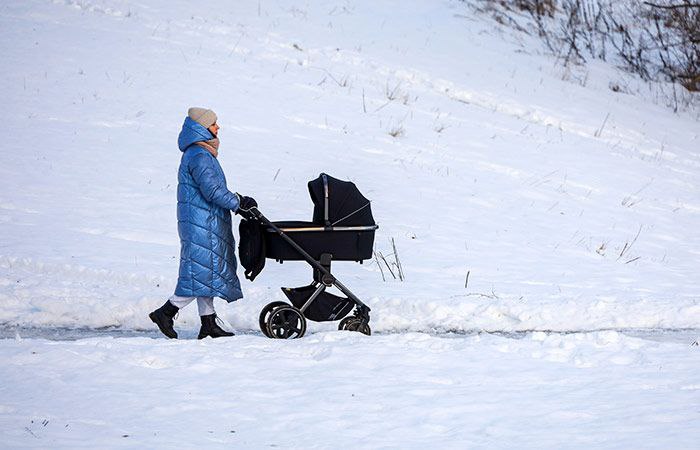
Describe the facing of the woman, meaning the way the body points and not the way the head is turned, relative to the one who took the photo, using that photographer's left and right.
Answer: facing to the right of the viewer

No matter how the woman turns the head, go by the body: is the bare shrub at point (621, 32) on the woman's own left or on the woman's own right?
on the woman's own left

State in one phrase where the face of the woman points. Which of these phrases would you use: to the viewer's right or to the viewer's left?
to the viewer's right

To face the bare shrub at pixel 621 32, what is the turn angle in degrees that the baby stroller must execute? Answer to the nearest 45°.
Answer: approximately 90° to its left

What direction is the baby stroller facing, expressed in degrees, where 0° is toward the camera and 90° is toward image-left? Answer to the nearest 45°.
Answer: approximately 270°
